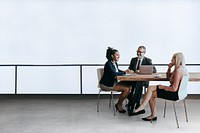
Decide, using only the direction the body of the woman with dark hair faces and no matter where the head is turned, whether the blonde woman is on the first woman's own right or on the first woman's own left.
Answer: on the first woman's own right

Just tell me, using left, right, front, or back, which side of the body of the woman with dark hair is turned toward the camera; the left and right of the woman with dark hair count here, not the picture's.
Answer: right

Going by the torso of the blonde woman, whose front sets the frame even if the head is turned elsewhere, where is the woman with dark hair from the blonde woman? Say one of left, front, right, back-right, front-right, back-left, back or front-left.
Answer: front-right

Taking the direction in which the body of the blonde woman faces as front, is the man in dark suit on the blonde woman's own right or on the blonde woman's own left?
on the blonde woman's own right

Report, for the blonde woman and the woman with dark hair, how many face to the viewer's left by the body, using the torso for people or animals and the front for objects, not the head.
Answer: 1

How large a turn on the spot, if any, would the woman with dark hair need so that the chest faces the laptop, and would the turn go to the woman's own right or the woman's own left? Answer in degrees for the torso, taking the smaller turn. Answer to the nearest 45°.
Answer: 0° — they already face it

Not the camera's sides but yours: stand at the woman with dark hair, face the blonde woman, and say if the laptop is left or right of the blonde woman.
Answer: left

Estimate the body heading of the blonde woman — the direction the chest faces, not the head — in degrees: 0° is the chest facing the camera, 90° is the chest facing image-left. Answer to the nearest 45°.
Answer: approximately 90°

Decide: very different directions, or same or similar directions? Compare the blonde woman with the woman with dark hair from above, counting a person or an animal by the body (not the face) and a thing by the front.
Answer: very different directions
